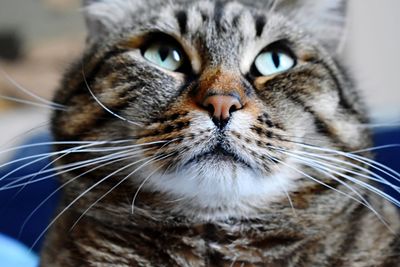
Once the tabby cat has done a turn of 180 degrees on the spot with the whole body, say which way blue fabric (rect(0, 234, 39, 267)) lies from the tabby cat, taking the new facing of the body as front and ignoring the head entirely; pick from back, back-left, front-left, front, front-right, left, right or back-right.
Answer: front-left

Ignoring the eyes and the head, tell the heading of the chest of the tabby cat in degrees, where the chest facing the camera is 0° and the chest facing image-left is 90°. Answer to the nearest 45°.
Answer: approximately 0°
